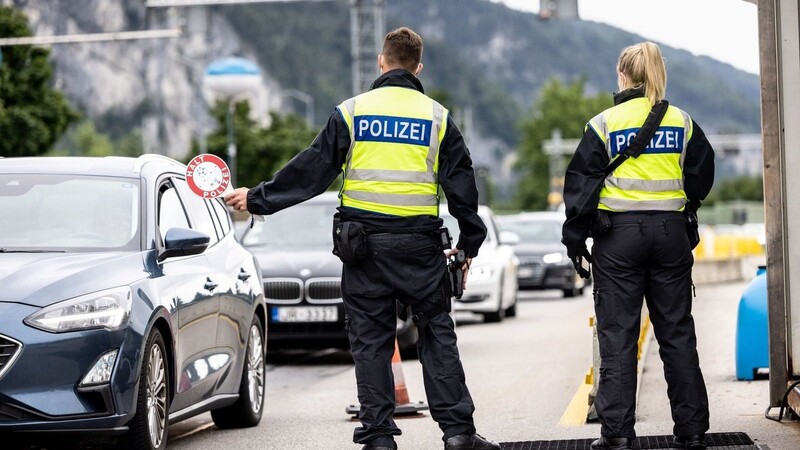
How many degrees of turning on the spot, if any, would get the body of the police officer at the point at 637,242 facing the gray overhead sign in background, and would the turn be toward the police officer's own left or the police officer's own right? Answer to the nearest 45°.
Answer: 0° — they already face it

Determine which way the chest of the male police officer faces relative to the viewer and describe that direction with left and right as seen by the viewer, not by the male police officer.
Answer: facing away from the viewer

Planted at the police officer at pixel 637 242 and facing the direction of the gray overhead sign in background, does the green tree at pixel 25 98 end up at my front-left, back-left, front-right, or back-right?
front-left

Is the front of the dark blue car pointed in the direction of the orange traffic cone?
no

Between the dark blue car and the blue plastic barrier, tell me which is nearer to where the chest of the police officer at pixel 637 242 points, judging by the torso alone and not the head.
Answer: the blue plastic barrier

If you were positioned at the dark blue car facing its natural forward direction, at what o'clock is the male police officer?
The male police officer is roughly at 9 o'clock from the dark blue car.

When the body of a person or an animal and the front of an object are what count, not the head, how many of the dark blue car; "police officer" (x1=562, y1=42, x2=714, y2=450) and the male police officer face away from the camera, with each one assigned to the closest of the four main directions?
2

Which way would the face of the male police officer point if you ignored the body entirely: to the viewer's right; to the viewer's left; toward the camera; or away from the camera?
away from the camera

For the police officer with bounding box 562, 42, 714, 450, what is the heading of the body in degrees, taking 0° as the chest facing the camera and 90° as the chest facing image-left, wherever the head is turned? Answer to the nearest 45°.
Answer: approximately 180°

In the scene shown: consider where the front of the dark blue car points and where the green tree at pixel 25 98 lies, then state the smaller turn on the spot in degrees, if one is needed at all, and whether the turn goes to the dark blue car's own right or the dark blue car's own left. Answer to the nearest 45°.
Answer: approximately 135° to the dark blue car's own right

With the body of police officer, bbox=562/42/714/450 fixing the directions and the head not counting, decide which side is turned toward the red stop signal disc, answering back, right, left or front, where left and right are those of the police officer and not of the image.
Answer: left

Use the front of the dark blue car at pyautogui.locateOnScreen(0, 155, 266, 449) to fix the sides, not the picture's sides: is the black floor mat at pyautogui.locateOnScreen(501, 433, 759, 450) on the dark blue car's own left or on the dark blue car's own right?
on the dark blue car's own left

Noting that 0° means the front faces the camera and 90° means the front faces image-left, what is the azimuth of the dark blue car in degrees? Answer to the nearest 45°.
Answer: approximately 45°

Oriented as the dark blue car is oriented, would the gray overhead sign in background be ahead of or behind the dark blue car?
behind
